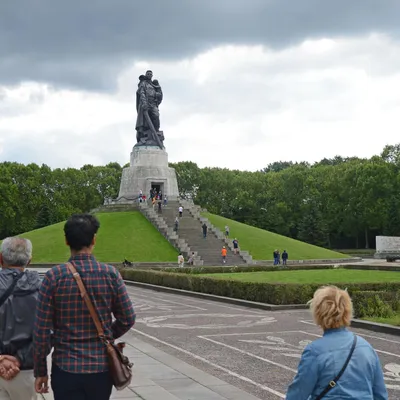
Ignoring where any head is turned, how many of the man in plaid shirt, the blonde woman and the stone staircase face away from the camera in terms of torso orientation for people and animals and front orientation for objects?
2

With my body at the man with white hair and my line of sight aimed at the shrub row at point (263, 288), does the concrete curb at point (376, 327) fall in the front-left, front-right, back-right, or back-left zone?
front-right

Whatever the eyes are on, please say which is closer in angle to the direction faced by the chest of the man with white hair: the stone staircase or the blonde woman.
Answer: the stone staircase

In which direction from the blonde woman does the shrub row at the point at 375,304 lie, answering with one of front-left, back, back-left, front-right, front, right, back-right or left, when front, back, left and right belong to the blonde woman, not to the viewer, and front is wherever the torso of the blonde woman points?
front

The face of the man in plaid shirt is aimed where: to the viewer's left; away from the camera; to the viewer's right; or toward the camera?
away from the camera

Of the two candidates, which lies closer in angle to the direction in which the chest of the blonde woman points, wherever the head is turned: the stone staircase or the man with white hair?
the stone staircase

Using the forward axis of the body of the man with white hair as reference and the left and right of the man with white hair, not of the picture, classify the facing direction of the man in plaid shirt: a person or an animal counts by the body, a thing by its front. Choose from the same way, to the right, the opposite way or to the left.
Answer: the same way

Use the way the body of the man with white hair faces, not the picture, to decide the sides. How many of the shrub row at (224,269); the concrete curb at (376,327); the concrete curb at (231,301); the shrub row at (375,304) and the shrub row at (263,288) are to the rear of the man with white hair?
0

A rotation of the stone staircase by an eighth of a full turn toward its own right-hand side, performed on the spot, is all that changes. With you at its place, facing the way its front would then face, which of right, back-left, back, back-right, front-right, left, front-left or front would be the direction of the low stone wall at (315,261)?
left

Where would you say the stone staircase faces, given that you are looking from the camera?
facing the viewer and to the right of the viewer

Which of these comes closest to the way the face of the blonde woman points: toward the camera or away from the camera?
away from the camera

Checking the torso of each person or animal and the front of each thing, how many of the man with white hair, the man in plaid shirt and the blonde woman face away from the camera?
3

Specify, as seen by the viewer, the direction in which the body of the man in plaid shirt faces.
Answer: away from the camera

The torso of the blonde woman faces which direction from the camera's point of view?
away from the camera

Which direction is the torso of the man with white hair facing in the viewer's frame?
away from the camera

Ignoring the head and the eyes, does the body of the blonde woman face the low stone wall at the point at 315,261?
yes

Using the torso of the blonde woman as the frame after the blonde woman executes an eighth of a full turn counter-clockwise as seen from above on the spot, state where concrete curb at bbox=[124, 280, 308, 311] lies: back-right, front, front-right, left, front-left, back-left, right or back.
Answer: front-right

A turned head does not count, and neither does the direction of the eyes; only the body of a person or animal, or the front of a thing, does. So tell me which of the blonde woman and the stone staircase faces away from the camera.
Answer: the blonde woman

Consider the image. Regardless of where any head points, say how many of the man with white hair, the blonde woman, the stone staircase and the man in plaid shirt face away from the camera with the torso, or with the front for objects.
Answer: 3

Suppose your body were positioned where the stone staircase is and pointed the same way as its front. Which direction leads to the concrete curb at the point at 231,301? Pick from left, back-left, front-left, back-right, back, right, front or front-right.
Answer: front-right

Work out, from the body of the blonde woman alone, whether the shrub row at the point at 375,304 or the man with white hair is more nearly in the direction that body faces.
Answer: the shrub row
